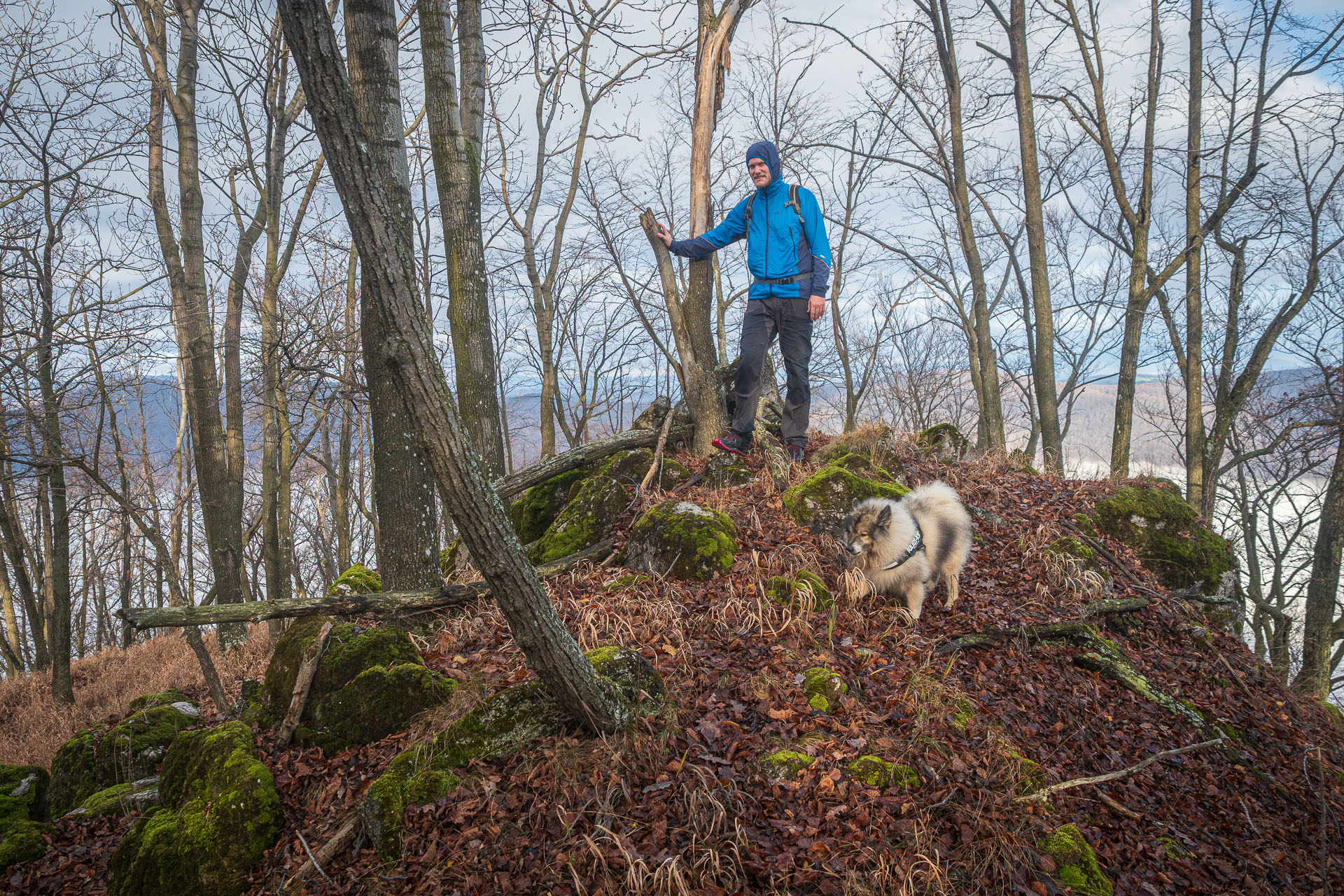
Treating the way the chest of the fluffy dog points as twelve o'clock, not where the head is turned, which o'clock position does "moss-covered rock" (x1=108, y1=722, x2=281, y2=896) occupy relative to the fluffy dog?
The moss-covered rock is roughly at 12 o'clock from the fluffy dog.

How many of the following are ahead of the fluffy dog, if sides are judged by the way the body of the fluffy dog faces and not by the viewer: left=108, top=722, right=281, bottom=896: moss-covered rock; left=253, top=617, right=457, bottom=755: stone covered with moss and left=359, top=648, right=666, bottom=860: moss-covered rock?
3

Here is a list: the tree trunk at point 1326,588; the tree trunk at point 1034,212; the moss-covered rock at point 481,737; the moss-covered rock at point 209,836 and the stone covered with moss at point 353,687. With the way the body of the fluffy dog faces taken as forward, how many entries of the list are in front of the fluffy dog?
3

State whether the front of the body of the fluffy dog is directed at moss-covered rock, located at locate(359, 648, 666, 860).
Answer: yes

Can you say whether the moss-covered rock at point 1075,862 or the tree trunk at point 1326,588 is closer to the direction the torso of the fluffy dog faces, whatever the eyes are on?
the moss-covered rock

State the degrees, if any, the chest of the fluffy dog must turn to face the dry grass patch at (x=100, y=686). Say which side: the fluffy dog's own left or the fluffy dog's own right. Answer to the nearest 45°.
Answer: approximately 45° to the fluffy dog's own right

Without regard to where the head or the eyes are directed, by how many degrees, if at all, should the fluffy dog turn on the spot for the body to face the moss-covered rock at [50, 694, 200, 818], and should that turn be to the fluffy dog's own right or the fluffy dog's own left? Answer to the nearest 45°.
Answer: approximately 45° to the fluffy dog's own right

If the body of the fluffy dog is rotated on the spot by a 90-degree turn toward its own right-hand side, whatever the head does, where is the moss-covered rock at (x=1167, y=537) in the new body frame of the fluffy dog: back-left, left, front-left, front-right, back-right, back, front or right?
right

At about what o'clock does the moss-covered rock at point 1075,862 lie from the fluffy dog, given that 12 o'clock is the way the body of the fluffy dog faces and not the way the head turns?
The moss-covered rock is roughly at 10 o'clock from the fluffy dog.

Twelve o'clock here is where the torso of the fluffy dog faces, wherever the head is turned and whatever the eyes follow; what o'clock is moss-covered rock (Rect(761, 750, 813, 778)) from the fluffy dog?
The moss-covered rock is roughly at 11 o'clock from the fluffy dog.

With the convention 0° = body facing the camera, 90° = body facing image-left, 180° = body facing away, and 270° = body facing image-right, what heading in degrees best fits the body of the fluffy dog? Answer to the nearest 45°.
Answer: approximately 45°
